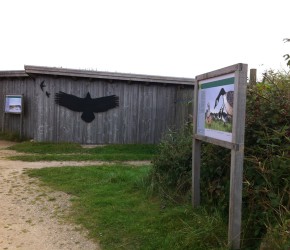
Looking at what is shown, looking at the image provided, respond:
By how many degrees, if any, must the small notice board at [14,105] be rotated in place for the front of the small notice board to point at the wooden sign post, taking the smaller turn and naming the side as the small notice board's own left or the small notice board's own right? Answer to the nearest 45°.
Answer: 0° — it already faces it

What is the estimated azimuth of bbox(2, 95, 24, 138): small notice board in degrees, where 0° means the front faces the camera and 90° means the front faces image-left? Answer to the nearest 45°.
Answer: approximately 0°

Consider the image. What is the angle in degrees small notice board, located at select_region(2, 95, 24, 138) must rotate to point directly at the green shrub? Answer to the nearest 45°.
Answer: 0° — it already faces it
